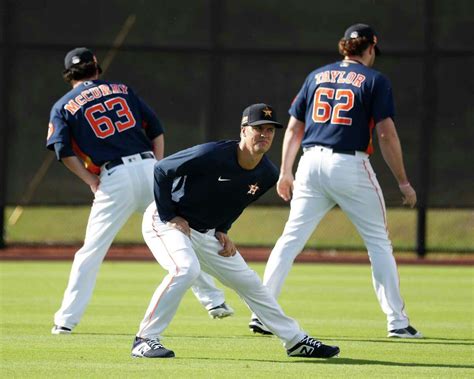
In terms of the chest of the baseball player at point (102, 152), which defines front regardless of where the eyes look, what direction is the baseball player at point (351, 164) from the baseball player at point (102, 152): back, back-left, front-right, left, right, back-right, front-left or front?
right

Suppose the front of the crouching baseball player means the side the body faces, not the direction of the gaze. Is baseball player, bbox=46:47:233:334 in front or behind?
behind

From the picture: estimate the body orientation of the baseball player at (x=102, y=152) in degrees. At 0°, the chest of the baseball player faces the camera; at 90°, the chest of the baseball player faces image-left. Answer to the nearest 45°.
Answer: approximately 180°

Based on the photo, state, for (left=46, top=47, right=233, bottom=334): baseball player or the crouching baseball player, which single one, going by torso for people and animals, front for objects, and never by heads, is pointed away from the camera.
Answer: the baseball player

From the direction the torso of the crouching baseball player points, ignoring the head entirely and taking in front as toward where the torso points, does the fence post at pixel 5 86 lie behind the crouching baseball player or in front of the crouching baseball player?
behind

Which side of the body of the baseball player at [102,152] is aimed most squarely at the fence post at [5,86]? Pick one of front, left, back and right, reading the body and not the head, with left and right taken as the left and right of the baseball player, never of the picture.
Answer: front

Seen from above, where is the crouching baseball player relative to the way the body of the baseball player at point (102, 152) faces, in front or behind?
behind

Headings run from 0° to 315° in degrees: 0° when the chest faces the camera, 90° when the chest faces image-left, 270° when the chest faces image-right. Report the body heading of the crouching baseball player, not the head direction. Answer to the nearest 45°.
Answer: approximately 315°

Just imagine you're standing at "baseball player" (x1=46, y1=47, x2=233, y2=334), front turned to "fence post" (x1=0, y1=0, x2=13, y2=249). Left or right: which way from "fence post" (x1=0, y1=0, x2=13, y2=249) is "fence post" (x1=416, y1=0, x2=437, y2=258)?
right

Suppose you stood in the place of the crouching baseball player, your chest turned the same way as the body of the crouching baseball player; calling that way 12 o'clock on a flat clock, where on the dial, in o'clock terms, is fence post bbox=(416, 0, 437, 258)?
The fence post is roughly at 8 o'clock from the crouching baseball player.

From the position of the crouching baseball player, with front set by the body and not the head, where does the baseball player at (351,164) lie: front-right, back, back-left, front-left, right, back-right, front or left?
left

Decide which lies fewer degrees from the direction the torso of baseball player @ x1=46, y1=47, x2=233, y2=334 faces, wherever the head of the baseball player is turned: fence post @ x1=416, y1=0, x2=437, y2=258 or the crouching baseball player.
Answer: the fence post
